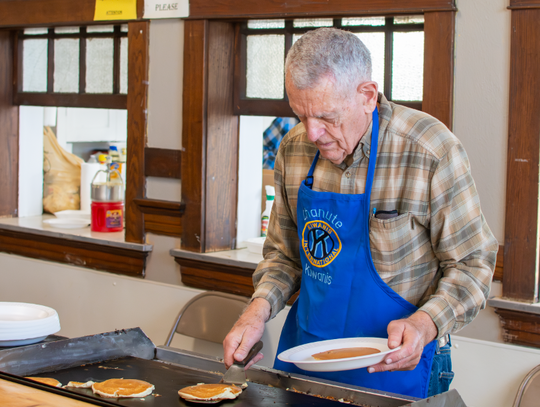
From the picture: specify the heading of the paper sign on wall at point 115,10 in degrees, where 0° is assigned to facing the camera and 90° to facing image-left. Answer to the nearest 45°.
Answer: approximately 0°

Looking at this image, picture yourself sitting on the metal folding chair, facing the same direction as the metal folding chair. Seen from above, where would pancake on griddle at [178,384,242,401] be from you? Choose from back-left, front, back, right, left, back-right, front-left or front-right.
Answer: front-left

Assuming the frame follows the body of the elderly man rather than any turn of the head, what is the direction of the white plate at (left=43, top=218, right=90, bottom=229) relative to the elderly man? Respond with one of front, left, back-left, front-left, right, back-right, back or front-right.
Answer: right

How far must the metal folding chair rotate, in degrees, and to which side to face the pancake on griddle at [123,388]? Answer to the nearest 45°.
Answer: approximately 45° to its left

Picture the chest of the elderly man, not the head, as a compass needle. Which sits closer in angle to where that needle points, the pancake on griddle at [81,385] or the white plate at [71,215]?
the pancake on griddle

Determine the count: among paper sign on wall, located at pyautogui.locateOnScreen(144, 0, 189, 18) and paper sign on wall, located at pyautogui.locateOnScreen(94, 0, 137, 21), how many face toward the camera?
2

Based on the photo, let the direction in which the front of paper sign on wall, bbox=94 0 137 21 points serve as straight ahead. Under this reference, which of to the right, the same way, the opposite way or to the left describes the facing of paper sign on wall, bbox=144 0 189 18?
the same way

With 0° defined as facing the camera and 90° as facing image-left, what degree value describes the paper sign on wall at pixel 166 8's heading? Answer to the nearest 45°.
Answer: approximately 0°

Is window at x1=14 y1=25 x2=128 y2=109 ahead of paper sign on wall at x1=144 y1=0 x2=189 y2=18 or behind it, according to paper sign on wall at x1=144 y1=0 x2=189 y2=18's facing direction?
behind

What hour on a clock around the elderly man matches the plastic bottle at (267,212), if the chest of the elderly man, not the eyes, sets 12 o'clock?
The plastic bottle is roughly at 4 o'clock from the elderly man.

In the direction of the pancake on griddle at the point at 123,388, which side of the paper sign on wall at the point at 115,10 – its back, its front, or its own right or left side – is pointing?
front

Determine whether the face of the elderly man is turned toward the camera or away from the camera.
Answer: toward the camera

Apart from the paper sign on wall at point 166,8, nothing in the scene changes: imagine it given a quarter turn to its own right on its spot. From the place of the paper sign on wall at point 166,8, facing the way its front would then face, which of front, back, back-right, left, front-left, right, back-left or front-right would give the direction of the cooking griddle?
left

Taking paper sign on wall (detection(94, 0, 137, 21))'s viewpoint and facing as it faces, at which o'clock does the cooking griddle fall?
The cooking griddle is roughly at 12 o'clock from the paper sign on wall.

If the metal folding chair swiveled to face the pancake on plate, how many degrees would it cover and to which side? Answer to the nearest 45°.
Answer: approximately 45° to its left

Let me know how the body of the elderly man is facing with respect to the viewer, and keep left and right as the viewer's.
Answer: facing the viewer and to the left of the viewer

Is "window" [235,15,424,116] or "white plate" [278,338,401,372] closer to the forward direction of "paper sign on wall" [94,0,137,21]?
the white plate
